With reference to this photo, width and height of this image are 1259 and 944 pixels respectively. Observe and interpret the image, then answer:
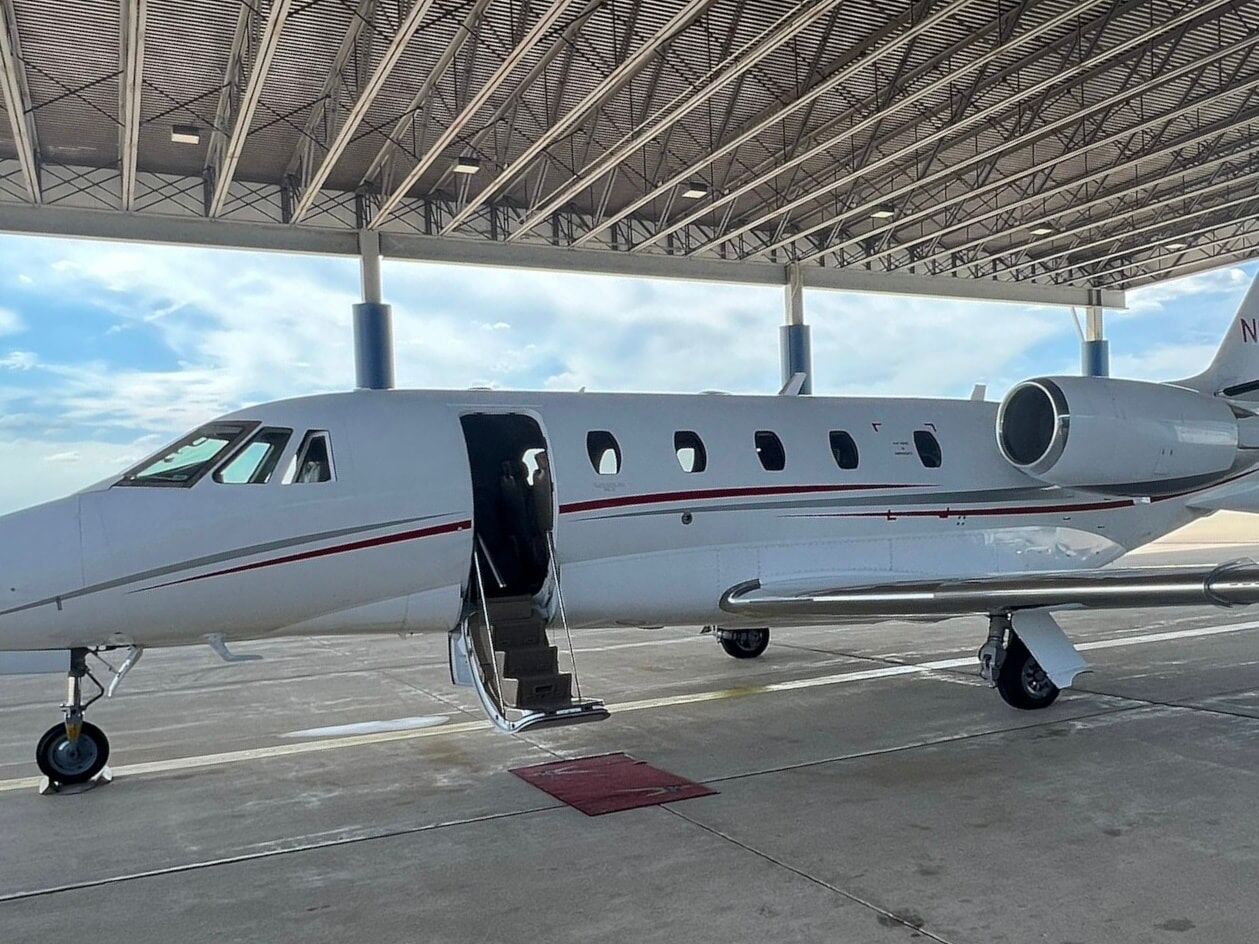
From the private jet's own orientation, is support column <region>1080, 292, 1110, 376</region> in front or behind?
behind

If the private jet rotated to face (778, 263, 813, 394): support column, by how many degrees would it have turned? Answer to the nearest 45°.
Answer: approximately 135° to its right

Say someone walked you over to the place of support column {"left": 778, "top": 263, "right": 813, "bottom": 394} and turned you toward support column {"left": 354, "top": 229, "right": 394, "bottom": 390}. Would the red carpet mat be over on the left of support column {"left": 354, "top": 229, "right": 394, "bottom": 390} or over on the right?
left

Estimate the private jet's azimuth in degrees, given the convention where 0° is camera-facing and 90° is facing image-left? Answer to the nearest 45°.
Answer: approximately 45°
